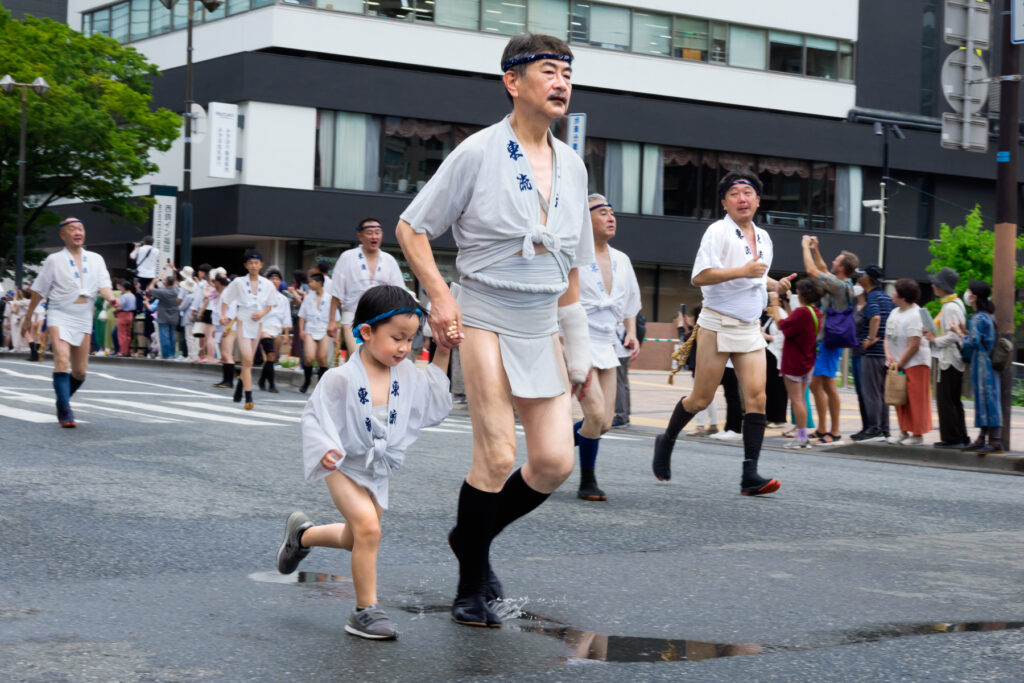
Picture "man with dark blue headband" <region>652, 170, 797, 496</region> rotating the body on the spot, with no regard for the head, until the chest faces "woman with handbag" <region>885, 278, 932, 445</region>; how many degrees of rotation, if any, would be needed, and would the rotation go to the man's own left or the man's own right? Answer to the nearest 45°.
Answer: approximately 135° to the man's own left

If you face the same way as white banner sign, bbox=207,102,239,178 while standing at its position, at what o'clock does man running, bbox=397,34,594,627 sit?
The man running is roughly at 12 o'clock from the white banner sign.

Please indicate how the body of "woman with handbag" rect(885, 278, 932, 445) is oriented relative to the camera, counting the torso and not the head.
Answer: to the viewer's left

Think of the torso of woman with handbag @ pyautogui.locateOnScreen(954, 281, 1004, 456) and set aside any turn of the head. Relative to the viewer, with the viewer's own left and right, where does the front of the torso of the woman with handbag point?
facing to the left of the viewer

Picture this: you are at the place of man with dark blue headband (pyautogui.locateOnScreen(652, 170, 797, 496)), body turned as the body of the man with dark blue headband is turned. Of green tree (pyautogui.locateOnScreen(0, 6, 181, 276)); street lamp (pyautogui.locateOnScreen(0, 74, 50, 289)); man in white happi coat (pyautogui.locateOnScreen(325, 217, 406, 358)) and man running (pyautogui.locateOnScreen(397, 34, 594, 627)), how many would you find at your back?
3
